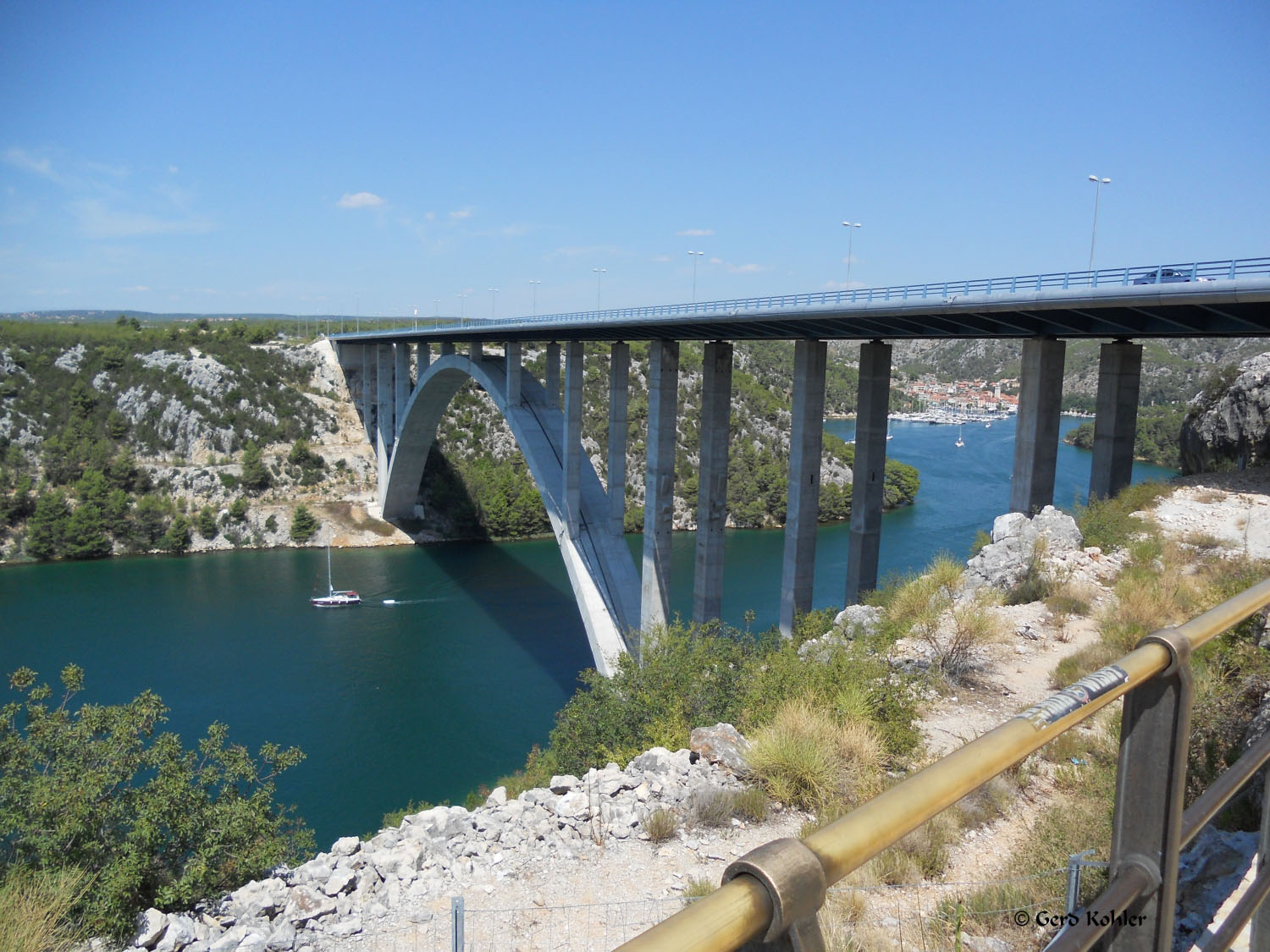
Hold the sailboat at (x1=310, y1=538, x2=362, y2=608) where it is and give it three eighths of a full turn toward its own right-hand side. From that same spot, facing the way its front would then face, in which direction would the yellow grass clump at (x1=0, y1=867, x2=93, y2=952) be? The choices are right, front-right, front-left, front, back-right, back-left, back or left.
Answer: back-right

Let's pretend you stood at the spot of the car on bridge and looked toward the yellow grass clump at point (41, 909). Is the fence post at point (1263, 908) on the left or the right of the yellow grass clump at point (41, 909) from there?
left

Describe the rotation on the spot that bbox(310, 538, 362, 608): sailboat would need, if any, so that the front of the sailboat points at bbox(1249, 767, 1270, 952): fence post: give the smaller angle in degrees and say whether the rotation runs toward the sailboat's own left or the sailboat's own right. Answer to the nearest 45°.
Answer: approximately 90° to the sailboat's own left

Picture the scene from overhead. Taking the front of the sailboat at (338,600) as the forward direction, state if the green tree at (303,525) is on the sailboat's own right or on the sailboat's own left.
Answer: on the sailboat's own right

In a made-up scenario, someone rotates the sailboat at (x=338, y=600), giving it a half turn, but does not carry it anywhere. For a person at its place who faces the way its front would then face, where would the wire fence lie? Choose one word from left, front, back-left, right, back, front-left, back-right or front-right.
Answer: right

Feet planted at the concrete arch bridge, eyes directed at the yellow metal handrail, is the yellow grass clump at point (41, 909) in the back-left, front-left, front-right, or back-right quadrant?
front-right

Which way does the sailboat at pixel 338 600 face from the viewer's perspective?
to the viewer's left

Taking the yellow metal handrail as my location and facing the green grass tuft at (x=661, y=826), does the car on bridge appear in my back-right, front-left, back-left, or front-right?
front-right

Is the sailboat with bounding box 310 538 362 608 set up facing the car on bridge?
no

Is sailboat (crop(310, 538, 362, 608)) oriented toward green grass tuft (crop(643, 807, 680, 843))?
no
